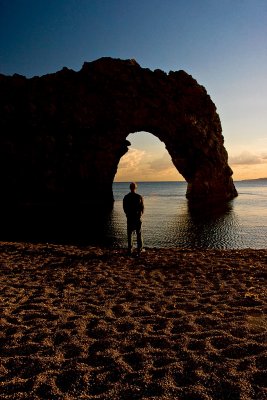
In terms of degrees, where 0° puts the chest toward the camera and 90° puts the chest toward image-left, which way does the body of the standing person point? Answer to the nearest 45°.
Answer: approximately 180°
